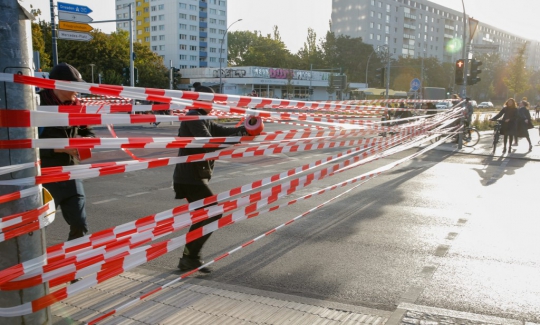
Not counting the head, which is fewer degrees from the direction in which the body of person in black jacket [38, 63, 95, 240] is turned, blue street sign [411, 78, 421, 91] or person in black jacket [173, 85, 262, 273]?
the person in black jacket

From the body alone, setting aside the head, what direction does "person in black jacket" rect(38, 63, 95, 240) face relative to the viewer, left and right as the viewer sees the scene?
facing to the right of the viewer

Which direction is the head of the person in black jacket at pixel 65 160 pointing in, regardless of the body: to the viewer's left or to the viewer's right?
to the viewer's right

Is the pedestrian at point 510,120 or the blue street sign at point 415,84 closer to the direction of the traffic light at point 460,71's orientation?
the pedestrian

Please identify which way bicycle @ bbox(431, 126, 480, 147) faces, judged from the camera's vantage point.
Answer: facing to the left of the viewer

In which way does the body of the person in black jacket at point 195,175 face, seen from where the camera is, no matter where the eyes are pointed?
to the viewer's right

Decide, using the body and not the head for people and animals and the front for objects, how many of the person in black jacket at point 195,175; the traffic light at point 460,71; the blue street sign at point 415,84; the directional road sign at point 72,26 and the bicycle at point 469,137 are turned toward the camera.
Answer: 3

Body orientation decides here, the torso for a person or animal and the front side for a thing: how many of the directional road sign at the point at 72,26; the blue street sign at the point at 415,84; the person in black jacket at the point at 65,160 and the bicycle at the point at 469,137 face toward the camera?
2

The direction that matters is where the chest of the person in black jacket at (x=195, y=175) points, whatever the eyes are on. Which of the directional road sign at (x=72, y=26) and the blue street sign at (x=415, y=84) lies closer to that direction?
the blue street sign

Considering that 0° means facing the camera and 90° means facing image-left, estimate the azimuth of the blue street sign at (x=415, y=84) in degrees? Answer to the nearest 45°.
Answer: approximately 0°
